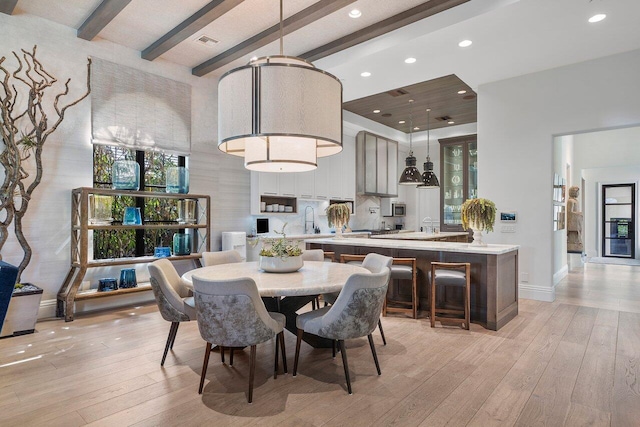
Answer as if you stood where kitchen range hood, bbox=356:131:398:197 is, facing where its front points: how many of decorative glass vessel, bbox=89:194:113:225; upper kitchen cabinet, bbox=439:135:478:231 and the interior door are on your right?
1

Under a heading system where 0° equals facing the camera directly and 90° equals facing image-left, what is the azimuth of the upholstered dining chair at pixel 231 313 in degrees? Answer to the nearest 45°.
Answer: approximately 225°

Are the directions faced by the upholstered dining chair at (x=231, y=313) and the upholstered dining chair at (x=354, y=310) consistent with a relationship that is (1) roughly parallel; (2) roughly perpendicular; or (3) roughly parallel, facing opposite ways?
roughly perpendicular

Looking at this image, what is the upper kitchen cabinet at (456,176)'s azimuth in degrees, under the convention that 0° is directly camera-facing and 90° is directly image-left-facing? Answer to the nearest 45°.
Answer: approximately 45°

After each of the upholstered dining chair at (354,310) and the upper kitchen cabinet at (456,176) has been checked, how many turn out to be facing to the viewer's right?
0

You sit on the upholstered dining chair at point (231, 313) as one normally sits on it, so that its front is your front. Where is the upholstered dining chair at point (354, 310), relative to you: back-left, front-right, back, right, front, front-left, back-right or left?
front-right

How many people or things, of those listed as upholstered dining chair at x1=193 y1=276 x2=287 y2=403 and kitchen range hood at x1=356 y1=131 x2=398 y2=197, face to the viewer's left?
0

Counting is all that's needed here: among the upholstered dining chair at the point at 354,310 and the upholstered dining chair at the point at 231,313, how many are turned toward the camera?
0

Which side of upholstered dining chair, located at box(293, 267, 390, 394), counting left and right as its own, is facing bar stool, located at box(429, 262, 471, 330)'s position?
right

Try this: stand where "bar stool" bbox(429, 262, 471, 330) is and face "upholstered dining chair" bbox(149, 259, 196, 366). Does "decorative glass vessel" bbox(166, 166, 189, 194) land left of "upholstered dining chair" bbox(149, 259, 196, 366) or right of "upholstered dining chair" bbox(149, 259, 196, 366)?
right

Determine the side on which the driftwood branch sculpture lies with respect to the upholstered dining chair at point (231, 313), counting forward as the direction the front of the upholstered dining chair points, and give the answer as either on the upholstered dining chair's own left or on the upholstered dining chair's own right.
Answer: on the upholstered dining chair's own left

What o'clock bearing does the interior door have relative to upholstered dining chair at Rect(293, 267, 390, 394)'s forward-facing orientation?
The interior door is roughly at 3 o'clock from the upholstered dining chair.

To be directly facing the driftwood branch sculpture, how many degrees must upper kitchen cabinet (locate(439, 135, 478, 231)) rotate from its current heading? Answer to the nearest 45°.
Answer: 0° — it already faces it

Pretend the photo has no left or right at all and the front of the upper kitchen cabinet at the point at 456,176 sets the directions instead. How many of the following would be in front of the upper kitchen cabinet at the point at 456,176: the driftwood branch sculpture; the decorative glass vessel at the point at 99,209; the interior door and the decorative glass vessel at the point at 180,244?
3

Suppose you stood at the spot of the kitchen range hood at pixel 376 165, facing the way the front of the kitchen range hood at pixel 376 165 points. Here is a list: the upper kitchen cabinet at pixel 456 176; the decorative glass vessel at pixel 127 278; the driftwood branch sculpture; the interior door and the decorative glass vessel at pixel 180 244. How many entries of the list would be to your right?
3

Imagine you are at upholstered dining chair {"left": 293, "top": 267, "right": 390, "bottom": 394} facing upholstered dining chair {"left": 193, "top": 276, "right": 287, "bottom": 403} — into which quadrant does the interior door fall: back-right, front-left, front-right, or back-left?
back-right
